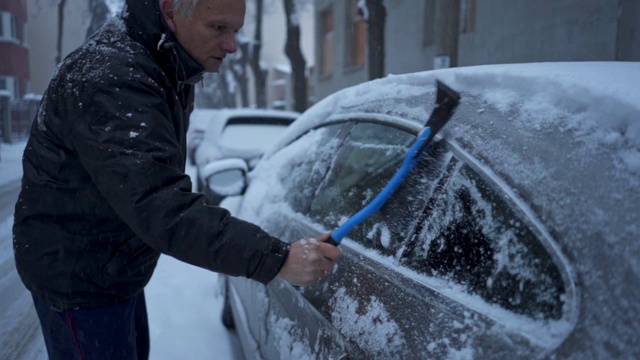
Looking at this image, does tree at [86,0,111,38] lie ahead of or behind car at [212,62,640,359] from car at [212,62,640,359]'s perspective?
ahead

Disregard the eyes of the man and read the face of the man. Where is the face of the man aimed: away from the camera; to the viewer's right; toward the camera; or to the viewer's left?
to the viewer's right

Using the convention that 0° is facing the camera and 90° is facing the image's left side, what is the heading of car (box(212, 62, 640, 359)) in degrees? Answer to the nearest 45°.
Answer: approximately 135°

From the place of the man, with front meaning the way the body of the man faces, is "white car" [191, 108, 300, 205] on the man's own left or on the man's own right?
on the man's own left

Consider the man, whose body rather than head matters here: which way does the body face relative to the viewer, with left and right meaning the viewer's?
facing to the right of the viewer

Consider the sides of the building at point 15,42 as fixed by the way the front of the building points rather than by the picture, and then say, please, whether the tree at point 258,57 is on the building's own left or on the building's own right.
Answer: on the building's own left

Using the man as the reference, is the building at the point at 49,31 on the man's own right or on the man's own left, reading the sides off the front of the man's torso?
on the man's own left

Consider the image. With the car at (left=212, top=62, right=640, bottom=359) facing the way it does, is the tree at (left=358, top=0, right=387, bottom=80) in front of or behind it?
in front

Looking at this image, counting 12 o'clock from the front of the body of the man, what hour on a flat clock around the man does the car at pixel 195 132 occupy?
The car is roughly at 9 o'clock from the man.

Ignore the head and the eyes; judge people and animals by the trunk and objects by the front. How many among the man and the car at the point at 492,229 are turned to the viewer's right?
1

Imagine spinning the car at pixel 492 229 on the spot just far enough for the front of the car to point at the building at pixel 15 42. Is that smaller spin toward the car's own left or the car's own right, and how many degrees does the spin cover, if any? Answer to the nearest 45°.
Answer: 0° — it already faces it

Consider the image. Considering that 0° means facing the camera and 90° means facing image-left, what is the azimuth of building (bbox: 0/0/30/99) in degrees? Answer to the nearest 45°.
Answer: approximately 315°
